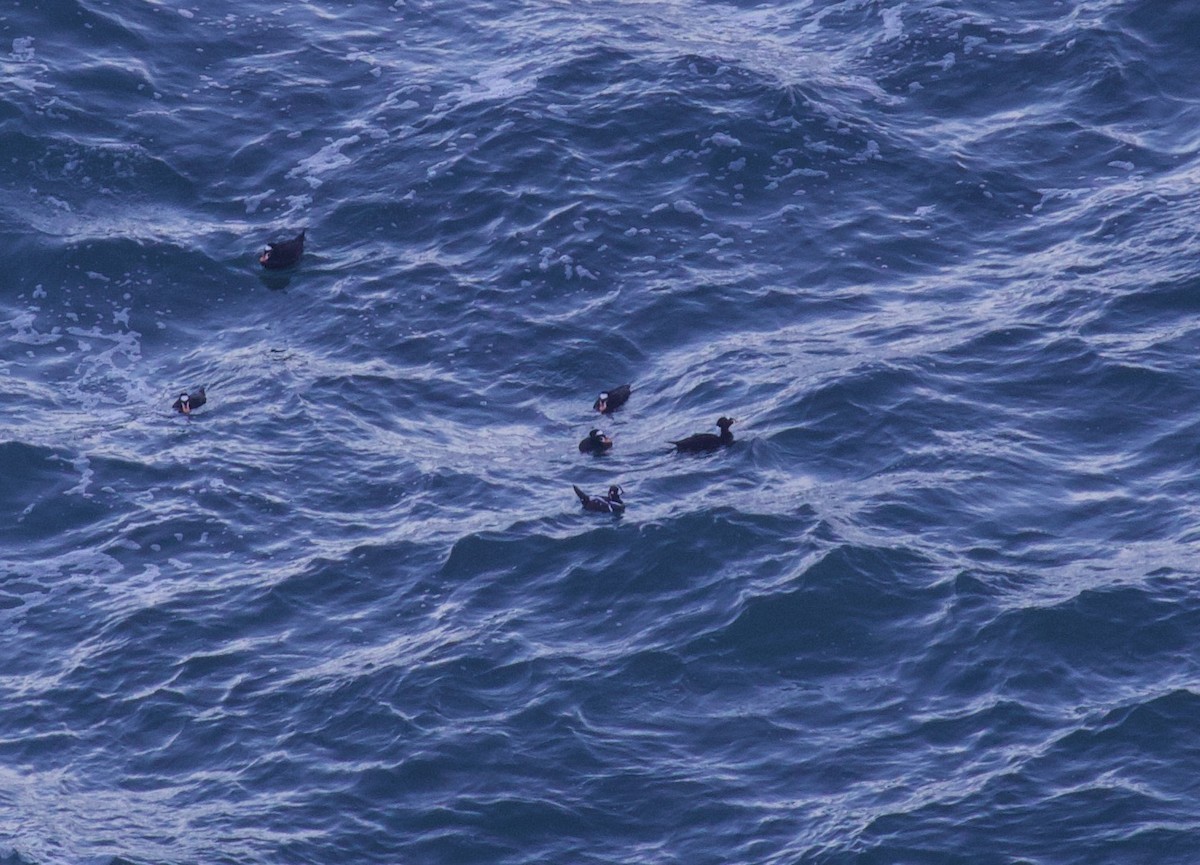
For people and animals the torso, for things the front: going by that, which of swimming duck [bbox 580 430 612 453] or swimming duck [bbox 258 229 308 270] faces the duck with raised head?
swimming duck [bbox 580 430 612 453]

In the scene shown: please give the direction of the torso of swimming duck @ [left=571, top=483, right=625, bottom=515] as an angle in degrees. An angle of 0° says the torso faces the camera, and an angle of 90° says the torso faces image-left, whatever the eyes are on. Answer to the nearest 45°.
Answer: approximately 270°

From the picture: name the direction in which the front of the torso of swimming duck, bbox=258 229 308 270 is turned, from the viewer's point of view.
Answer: to the viewer's left

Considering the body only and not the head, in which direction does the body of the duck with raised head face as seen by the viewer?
to the viewer's right

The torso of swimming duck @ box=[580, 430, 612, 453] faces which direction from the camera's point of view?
to the viewer's right

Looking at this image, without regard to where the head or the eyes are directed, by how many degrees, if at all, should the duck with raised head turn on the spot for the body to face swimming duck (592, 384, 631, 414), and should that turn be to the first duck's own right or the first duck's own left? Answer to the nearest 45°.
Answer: approximately 180°

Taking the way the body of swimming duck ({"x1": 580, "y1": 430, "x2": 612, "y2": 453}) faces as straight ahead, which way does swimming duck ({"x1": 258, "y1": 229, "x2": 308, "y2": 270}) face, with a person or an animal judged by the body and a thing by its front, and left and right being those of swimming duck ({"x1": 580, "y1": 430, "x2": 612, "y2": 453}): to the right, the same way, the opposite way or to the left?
the opposite way

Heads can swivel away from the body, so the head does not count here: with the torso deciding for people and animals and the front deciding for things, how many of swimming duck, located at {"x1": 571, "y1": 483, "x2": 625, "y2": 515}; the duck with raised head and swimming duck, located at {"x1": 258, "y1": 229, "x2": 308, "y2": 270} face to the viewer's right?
2

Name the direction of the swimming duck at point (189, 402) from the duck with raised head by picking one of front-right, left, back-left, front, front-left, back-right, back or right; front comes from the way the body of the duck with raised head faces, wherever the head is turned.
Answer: back

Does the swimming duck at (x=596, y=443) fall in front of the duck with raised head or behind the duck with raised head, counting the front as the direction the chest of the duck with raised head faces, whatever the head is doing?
behind

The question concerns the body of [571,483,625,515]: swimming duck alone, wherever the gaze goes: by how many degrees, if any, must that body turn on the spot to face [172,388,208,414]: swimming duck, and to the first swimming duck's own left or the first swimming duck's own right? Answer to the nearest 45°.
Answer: approximately 180°

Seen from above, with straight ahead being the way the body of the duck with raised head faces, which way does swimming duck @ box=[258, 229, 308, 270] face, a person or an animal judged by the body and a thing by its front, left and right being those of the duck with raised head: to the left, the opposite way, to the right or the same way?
the opposite way

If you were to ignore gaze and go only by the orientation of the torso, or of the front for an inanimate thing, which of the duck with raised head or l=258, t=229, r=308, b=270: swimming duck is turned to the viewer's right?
the duck with raised head
